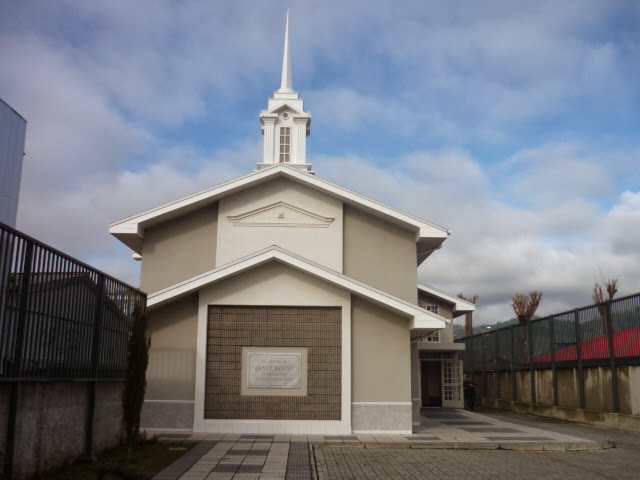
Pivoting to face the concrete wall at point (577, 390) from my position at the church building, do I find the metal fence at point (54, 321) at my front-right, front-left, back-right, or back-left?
back-right

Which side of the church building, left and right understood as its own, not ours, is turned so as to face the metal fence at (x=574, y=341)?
left

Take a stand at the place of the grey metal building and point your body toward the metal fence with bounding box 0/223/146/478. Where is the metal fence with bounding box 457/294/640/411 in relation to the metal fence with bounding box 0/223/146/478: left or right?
left

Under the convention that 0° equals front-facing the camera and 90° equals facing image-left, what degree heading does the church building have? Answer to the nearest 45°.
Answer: approximately 0°

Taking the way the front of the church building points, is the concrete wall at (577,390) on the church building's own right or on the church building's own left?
on the church building's own left

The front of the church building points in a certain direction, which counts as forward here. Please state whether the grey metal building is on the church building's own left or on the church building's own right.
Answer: on the church building's own right
